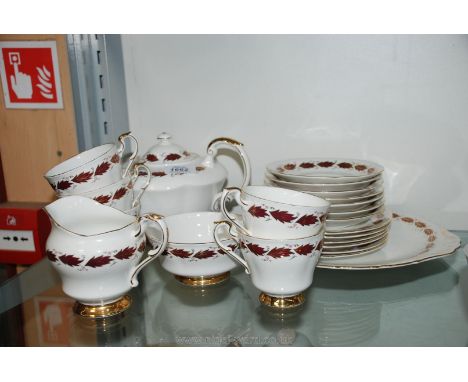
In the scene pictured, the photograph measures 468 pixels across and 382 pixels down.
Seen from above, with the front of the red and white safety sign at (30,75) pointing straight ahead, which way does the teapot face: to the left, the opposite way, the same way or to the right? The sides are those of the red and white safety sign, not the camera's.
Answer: to the right

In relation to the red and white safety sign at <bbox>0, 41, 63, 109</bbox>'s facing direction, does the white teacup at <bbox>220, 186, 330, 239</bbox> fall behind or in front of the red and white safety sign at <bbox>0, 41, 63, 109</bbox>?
in front

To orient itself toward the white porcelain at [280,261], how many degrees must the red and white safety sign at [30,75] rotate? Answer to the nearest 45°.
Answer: approximately 45° to its left

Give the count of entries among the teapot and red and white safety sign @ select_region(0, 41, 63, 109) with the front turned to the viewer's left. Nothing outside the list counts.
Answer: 1

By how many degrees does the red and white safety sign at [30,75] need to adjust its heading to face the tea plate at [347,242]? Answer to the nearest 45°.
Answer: approximately 45° to its left

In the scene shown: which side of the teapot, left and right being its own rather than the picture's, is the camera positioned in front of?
left
